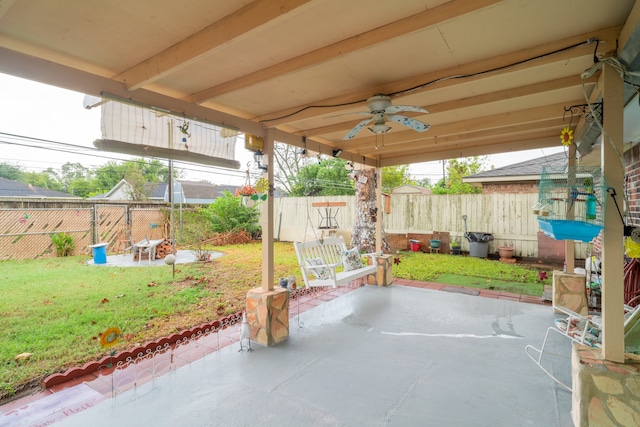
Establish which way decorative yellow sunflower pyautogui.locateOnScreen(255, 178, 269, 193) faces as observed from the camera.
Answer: facing the viewer

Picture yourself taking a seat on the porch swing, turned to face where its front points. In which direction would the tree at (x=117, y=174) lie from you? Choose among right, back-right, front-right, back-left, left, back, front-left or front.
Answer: back

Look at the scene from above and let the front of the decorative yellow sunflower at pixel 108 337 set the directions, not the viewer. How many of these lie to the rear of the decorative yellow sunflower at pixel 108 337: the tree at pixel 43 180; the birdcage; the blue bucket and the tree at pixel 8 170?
3

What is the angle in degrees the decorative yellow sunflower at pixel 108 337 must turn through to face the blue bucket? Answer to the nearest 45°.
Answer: approximately 180°

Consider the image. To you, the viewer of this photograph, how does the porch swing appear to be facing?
facing the viewer and to the right of the viewer

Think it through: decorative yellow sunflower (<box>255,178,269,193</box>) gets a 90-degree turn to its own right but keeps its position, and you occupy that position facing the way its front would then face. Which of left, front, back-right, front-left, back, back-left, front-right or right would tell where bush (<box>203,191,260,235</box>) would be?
right

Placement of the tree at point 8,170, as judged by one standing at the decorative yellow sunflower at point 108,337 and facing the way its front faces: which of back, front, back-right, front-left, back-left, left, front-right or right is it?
back

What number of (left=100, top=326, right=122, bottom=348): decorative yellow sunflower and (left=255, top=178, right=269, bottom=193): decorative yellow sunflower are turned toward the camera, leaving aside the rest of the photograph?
2

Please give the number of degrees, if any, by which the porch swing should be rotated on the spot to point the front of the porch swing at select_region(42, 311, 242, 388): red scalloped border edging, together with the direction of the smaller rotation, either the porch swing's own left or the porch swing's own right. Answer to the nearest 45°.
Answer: approximately 90° to the porch swing's own right

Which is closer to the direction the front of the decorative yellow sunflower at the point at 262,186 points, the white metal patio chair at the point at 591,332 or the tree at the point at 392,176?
the white metal patio chair

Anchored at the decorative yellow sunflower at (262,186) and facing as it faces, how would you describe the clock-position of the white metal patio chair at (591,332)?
The white metal patio chair is roughly at 10 o'clock from the decorative yellow sunflower.

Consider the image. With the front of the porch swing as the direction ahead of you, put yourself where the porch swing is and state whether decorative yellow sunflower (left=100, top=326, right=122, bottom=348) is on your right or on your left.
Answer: on your right

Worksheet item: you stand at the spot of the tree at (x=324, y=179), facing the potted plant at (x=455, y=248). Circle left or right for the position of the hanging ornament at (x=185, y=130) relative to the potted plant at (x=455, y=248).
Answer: right
